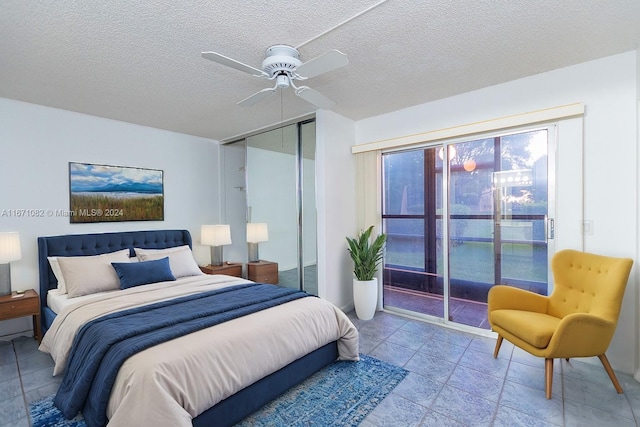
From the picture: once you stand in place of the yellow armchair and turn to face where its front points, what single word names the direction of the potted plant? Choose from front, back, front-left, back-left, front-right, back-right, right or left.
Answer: front-right

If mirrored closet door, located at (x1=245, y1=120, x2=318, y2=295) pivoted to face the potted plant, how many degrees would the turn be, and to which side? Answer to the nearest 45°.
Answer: approximately 90° to its left

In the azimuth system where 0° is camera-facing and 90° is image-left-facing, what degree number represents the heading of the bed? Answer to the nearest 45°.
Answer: approximately 315°

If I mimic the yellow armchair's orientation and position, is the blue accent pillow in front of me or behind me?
in front

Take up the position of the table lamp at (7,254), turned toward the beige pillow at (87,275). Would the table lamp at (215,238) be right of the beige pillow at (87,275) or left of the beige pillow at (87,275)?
left

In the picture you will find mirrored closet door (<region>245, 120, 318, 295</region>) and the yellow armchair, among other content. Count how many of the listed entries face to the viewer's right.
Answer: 0

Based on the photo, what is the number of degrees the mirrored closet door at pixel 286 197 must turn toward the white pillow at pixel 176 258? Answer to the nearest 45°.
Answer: approximately 45° to its right

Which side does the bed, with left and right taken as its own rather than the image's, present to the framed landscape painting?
back

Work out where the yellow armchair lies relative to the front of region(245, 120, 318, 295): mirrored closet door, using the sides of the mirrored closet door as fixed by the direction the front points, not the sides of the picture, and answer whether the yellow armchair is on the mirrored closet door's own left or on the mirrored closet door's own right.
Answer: on the mirrored closet door's own left

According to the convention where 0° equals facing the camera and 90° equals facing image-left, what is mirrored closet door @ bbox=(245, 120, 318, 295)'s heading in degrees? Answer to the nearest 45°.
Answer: approximately 45°

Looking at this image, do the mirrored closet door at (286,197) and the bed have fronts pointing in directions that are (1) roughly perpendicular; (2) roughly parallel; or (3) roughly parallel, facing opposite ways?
roughly perpendicular

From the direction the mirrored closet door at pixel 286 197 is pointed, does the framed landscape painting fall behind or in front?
in front
